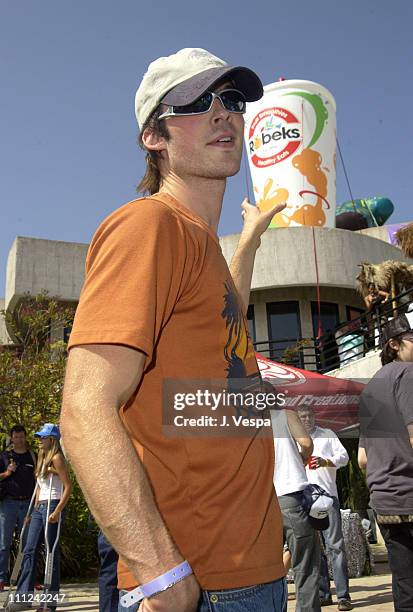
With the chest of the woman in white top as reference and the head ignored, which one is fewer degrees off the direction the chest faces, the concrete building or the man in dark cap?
the man in dark cap

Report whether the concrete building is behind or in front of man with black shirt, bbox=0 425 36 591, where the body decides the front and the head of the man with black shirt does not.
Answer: behind

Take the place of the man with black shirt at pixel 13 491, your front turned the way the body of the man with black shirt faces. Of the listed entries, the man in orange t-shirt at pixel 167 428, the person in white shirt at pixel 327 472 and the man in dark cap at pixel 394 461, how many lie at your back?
0

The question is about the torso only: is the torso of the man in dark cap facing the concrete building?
no

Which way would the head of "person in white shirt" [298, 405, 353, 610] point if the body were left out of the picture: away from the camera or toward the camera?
toward the camera

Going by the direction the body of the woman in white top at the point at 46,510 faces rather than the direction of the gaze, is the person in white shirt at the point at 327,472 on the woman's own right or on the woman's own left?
on the woman's own left

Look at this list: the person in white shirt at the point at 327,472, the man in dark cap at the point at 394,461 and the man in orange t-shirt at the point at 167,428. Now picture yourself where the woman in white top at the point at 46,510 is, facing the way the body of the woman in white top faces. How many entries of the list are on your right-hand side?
0

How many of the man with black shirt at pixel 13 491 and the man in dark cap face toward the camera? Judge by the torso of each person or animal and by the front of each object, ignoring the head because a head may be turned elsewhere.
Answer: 1

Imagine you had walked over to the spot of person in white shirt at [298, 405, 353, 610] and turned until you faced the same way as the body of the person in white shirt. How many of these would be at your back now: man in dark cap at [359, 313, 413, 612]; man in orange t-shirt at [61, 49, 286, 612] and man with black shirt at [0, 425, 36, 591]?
0

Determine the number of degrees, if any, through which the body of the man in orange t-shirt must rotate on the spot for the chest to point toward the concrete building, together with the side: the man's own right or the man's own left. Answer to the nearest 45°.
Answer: approximately 135° to the man's own left

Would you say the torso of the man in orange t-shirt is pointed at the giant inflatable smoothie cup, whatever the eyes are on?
no

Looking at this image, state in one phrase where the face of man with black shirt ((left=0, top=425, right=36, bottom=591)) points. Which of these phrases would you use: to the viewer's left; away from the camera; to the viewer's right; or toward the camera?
toward the camera

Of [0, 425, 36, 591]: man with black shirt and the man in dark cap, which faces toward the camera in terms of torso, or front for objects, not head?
the man with black shirt

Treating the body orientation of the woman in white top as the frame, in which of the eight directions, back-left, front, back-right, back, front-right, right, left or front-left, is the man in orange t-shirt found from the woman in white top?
front-left

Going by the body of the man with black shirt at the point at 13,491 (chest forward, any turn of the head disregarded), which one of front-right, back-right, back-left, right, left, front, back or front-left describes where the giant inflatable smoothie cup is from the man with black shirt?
back-left

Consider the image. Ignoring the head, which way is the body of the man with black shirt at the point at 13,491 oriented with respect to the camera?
toward the camera

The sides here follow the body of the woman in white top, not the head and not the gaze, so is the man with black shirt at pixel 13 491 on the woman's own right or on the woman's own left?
on the woman's own right

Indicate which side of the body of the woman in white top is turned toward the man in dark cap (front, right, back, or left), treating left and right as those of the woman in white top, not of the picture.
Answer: left
